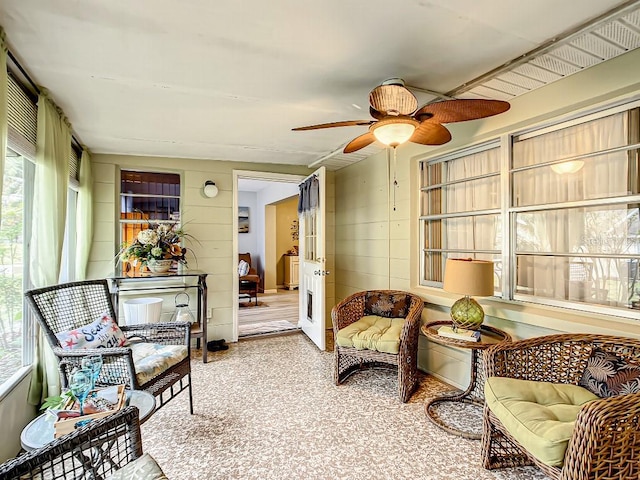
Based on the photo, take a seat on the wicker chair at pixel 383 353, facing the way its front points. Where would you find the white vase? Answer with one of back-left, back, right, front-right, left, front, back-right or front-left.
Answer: front-right

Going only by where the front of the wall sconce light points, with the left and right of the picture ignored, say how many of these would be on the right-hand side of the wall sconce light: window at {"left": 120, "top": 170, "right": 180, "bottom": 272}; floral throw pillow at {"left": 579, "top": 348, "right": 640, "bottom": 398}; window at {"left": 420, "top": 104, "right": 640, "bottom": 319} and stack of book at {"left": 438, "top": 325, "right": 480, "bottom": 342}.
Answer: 1

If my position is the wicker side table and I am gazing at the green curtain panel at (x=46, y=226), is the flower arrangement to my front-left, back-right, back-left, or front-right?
front-right

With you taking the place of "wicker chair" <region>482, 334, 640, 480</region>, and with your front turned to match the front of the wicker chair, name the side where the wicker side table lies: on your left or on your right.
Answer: on your right

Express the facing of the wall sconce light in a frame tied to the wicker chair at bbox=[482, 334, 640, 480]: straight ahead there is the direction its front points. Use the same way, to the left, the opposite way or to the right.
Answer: to the left

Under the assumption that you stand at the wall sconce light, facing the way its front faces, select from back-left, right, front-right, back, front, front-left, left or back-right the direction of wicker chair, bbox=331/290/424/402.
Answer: front-left

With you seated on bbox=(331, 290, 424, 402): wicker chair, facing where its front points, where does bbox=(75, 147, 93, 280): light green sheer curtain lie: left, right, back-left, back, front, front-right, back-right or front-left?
front-right

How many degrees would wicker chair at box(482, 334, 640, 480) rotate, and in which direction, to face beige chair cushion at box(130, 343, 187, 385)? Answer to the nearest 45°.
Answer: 0° — it already faces it

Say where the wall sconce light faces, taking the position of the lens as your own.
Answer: facing the viewer

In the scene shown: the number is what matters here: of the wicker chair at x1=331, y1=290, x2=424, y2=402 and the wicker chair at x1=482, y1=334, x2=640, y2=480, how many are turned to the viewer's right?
0

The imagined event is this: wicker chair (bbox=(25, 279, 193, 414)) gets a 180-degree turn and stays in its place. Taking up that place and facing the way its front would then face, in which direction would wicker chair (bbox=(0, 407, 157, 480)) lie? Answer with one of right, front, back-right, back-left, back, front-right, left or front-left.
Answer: back-left

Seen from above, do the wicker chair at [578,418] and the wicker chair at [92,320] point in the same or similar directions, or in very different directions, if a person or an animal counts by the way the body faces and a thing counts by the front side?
very different directions

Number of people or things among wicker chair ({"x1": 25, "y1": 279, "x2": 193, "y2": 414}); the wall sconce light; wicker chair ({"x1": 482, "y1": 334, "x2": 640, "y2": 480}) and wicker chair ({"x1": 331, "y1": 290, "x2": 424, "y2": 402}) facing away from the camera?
0

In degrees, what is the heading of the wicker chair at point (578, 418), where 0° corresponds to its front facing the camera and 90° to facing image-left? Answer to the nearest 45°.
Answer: approximately 45°

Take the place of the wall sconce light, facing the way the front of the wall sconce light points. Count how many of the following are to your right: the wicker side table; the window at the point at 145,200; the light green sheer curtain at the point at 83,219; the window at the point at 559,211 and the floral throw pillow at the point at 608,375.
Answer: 2

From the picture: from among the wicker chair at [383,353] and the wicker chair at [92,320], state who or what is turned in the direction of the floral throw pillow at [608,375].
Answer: the wicker chair at [92,320]

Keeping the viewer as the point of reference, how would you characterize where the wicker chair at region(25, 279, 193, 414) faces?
facing the viewer and to the right of the viewer

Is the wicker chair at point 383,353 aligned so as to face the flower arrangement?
no

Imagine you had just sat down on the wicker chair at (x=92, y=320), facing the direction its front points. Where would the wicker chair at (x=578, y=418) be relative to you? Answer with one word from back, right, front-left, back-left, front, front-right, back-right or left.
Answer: front

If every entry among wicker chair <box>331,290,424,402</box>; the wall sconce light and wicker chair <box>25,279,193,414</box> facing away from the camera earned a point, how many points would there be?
0

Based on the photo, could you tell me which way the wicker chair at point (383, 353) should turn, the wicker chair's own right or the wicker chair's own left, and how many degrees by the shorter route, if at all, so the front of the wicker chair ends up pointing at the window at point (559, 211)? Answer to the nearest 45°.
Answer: approximately 135° to the wicker chair's own left
